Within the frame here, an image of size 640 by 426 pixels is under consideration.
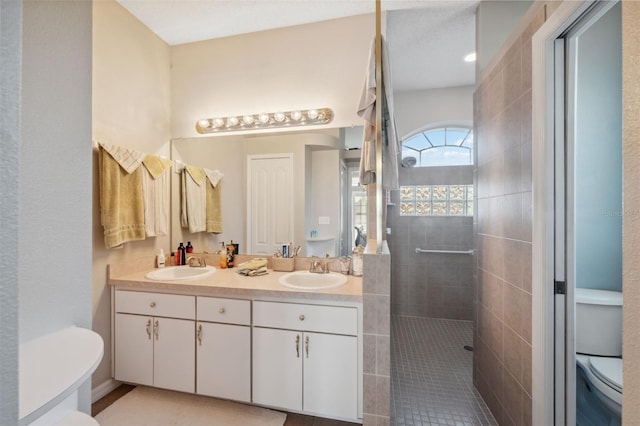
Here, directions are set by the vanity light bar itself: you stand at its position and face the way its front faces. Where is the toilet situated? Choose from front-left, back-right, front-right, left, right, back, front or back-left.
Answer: left

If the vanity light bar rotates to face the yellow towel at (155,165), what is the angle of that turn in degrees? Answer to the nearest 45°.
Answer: approximately 45° to its right

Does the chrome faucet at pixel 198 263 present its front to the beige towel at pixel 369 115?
no

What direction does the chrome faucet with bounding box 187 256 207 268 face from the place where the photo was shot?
facing the viewer and to the left of the viewer

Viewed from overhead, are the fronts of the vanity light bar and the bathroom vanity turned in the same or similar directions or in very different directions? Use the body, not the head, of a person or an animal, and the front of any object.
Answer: same or similar directions

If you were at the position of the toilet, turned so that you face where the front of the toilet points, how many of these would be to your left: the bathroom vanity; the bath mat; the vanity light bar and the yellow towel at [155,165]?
0

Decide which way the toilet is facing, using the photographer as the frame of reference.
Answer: facing the viewer and to the right of the viewer

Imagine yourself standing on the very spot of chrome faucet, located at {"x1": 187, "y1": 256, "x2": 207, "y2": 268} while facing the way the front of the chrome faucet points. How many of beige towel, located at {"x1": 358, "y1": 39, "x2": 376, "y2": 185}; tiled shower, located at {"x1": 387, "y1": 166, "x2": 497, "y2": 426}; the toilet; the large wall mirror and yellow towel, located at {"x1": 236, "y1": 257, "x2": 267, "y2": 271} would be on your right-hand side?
0

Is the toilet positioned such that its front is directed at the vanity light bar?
no

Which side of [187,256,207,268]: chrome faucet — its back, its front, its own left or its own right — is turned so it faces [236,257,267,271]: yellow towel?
left

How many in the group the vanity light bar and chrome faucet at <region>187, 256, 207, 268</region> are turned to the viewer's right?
0

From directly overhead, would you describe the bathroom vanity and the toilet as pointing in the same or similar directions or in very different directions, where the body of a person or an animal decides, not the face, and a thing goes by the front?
same or similar directions

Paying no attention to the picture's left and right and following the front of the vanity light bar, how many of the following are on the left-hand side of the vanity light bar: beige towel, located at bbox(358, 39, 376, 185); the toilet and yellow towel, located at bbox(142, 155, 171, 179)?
2

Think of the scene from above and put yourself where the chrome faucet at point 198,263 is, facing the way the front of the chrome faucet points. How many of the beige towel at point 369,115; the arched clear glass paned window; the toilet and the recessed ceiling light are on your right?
0
